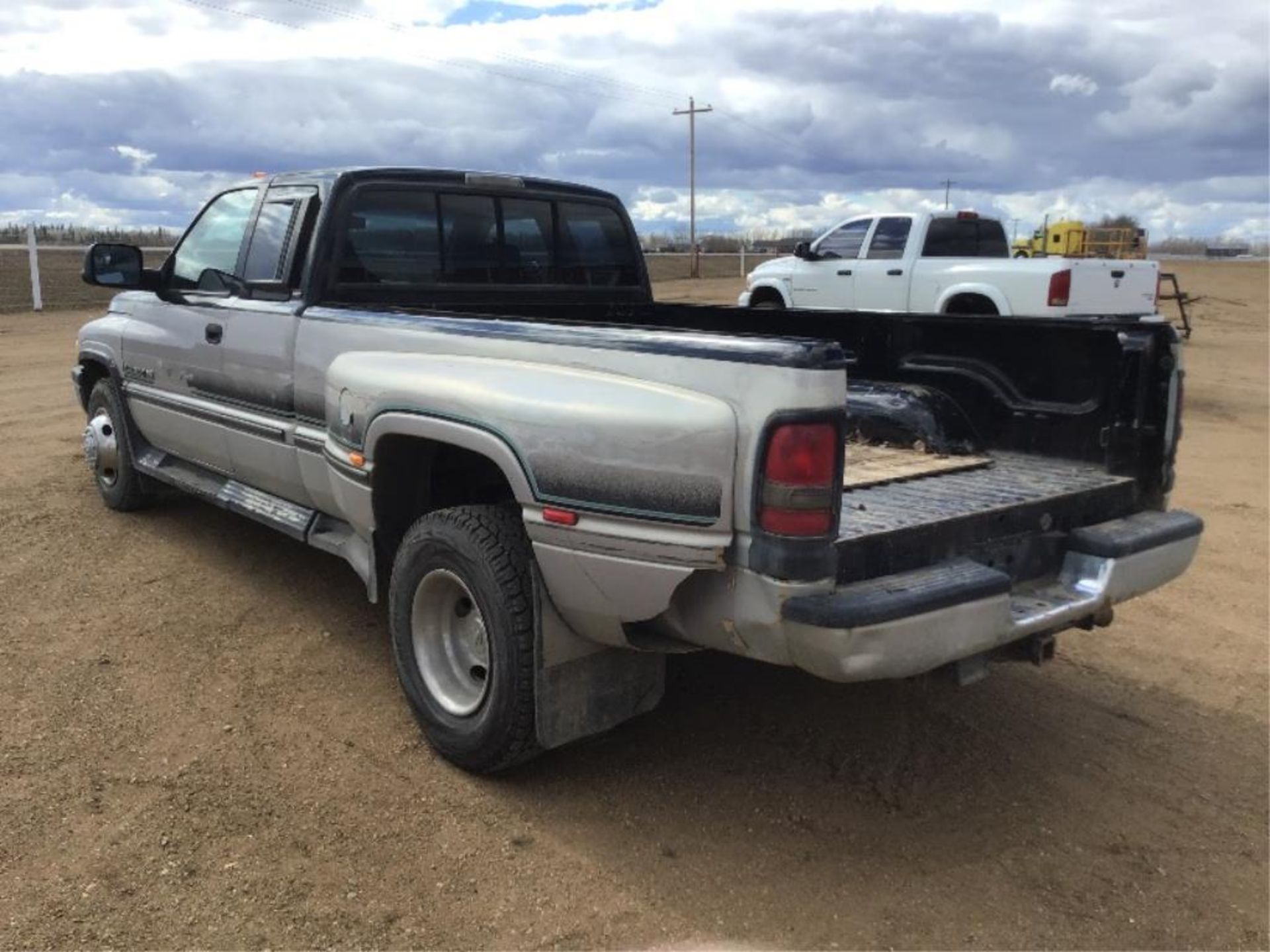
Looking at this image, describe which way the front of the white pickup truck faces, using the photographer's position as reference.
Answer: facing away from the viewer and to the left of the viewer

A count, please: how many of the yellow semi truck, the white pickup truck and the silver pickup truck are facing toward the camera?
0

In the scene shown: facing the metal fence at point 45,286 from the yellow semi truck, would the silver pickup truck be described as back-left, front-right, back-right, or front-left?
front-left

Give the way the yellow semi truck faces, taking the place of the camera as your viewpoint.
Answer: facing to the left of the viewer

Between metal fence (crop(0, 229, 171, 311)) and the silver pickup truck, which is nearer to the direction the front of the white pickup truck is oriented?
the metal fence

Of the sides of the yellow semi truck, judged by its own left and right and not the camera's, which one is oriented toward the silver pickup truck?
left

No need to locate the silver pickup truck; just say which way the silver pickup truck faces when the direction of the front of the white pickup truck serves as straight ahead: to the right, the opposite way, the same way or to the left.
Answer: the same way

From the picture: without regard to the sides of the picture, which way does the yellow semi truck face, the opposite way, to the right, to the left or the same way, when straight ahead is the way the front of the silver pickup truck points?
the same way

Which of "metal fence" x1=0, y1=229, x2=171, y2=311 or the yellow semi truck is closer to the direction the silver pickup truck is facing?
the metal fence

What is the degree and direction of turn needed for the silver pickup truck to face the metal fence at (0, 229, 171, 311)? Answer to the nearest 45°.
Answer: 0° — it already faces it

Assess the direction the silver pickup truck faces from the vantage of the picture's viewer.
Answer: facing away from the viewer and to the left of the viewer

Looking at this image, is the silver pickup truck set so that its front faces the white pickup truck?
no
